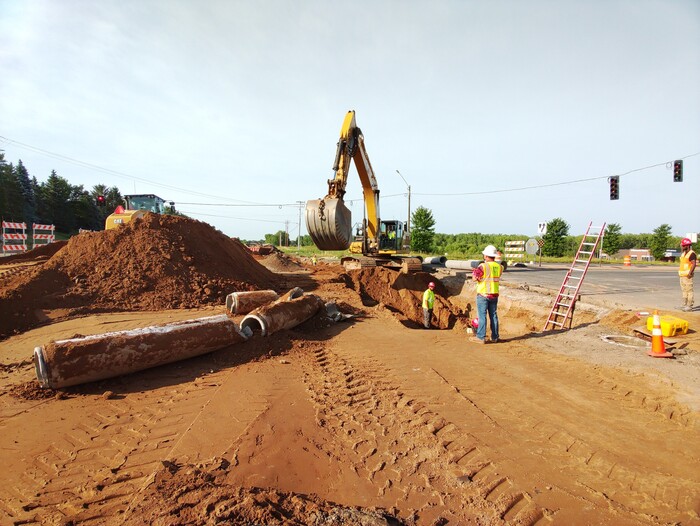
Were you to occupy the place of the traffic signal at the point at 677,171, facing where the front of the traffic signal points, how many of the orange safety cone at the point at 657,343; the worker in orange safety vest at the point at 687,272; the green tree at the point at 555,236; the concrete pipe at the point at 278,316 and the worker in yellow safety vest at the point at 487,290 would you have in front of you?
4

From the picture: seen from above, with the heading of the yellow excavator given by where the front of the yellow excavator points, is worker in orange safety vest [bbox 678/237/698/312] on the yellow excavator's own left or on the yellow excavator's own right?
on the yellow excavator's own left

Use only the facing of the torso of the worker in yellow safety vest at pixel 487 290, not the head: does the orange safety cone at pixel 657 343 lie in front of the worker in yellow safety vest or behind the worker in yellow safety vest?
behind

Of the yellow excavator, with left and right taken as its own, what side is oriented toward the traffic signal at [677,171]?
back

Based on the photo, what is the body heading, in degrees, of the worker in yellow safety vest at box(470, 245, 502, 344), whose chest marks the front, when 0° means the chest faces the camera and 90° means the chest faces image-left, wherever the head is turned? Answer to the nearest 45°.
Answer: approximately 135°

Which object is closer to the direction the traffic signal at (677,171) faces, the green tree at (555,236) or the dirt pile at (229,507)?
the dirt pile

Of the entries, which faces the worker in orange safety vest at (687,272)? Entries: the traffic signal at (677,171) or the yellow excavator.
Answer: the traffic signal

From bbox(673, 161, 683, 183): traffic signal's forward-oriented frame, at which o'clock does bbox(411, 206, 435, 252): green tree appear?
The green tree is roughly at 4 o'clock from the traffic signal.
